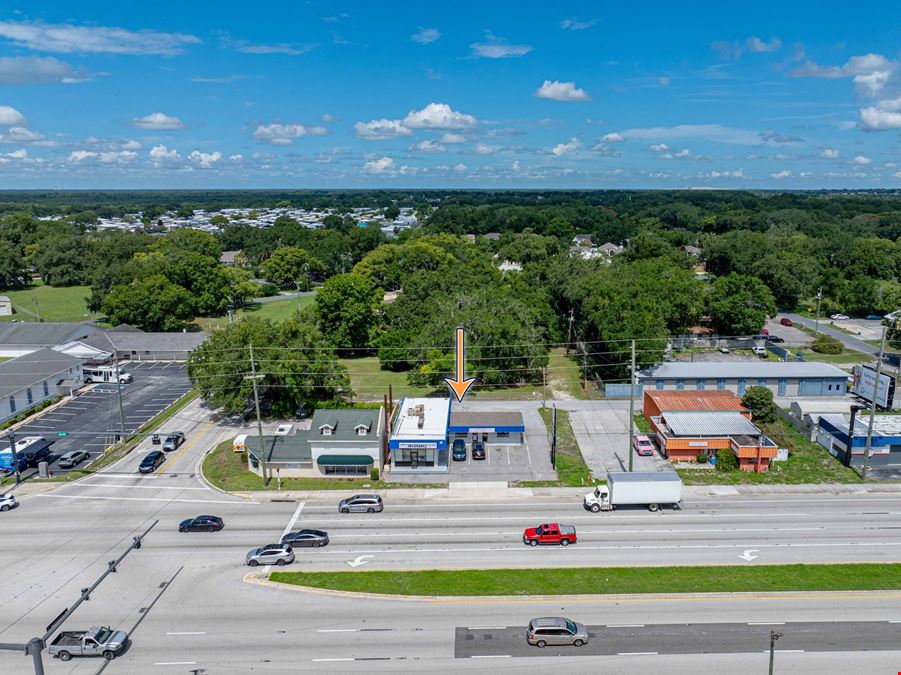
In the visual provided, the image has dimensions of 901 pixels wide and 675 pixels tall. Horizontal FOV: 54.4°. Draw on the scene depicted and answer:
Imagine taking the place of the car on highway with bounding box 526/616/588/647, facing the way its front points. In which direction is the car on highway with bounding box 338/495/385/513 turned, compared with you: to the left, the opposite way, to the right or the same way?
the opposite way

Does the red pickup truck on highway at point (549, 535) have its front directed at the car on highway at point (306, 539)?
yes

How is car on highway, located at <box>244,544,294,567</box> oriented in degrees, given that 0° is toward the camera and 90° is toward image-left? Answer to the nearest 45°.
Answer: approximately 90°

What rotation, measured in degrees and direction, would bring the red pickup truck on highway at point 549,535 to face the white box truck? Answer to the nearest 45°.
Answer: approximately 135° to its right

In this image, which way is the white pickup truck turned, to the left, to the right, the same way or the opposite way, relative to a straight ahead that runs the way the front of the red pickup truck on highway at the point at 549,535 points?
the opposite way

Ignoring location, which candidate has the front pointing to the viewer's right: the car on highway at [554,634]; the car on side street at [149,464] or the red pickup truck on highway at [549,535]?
the car on highway at [554,634]

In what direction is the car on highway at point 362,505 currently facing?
to the viewer's left

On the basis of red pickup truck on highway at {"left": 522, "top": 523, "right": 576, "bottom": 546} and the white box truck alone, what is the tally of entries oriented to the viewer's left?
2

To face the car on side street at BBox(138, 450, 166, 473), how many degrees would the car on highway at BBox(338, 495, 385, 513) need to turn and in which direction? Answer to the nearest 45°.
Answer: approximately 45° to its right

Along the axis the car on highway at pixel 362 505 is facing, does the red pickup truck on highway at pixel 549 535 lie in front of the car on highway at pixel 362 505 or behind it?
behind

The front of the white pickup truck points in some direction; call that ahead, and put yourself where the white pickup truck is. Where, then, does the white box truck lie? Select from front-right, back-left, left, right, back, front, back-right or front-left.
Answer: front-left

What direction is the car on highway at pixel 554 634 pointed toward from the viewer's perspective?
to the viewer's right

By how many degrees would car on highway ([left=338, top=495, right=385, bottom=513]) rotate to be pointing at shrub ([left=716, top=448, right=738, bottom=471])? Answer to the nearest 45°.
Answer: approximately 180°

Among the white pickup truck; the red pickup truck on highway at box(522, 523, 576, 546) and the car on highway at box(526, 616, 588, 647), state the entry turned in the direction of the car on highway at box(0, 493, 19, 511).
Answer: the red pickup truck on highway at box(522, 523, 576, 546)

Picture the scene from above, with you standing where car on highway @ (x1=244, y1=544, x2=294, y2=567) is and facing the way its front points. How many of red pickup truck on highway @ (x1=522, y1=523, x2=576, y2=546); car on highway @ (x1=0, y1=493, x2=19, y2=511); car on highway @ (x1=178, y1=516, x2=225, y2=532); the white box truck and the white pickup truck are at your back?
2

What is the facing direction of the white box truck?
to the viewer's left

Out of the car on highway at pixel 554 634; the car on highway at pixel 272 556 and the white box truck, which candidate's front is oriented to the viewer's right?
the car on highway at pixel 554 634

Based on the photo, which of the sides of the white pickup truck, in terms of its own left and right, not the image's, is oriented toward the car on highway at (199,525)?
left
